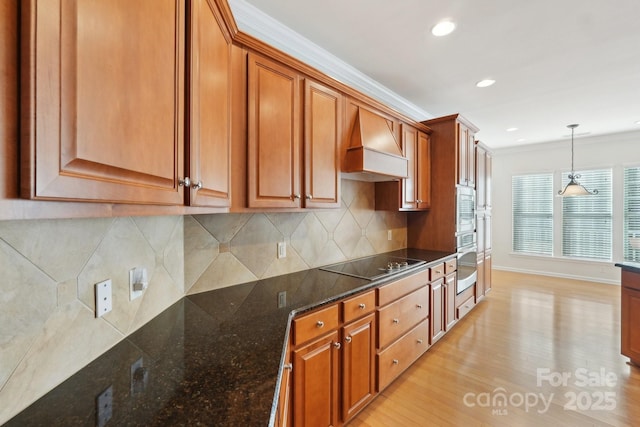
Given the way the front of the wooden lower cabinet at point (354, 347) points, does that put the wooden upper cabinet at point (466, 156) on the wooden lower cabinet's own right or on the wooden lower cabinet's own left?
on the wooden lower cabinet's own left

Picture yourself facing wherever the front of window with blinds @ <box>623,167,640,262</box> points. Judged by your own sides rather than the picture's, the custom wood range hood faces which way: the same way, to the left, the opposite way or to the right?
to the left

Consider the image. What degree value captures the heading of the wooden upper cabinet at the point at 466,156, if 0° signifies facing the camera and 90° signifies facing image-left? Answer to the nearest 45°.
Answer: approximately 270°

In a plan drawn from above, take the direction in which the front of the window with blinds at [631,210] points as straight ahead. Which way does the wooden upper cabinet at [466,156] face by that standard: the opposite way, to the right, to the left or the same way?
to the left

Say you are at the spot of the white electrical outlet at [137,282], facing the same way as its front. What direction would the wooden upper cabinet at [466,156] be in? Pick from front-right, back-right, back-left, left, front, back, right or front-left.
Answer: front-left

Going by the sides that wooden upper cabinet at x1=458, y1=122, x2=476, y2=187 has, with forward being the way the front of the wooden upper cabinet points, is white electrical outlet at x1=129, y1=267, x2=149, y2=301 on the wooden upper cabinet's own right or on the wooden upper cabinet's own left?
on the wooden upper cabinet's own right

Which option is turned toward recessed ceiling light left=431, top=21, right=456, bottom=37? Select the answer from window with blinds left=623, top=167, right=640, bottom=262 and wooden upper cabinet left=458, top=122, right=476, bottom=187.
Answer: the window with blinds

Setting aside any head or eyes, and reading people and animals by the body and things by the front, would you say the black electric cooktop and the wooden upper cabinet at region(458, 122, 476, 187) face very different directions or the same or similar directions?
same or similar directions

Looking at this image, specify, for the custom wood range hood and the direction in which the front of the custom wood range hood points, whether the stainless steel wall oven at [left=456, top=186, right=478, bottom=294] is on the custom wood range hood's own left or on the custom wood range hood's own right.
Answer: on the custom wood range hood's own left

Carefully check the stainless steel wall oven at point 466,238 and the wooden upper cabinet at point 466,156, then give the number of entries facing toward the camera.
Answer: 0

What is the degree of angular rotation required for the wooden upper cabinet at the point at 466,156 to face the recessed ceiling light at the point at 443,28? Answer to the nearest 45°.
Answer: approximately 90° to its right

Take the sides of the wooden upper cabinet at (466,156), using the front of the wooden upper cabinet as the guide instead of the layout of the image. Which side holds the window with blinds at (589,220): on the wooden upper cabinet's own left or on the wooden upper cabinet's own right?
on the wooden upper cabinet's own left

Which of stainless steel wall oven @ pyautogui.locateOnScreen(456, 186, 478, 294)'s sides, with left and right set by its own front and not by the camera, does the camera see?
right

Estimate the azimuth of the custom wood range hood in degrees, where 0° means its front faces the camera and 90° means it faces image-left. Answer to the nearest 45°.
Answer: approximately 315°

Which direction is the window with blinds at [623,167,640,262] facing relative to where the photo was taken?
toward the camera

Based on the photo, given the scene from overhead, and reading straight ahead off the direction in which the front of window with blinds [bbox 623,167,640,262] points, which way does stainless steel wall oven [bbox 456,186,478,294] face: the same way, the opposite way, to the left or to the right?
to the left
